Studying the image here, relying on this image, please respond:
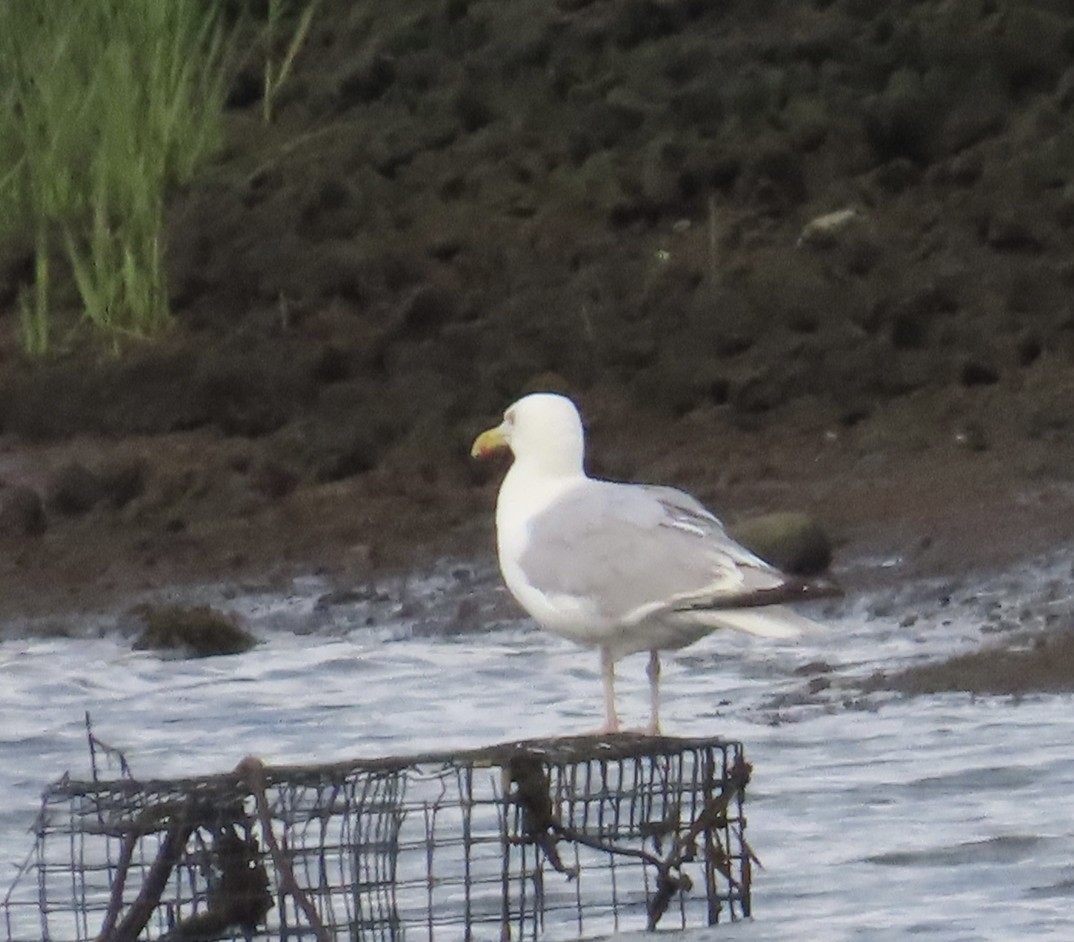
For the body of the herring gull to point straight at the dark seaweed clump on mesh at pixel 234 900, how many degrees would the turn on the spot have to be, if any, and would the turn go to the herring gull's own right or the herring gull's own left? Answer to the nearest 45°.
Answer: approximately 45° to the herring gull's own left

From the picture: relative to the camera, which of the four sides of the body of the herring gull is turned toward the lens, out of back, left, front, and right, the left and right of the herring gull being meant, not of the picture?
left

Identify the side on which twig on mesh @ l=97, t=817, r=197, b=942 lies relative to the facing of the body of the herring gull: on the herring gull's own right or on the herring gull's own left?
on the herring gull's own left

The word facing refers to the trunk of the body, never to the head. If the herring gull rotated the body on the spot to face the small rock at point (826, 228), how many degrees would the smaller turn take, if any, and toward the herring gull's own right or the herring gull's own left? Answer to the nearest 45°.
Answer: approximately 90° to the herring gull's own right

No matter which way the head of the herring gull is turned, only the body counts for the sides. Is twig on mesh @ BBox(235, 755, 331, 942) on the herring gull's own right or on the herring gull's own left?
on the herring gull's own left

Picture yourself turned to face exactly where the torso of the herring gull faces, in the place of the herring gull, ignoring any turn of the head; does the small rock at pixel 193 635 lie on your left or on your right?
on your right

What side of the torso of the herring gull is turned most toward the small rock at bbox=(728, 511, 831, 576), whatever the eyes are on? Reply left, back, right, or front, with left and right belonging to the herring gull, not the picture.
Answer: right

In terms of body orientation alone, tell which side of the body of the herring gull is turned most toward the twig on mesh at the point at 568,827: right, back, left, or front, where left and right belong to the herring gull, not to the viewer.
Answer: left

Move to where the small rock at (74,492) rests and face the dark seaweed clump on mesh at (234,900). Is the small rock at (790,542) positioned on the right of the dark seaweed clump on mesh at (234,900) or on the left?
left
